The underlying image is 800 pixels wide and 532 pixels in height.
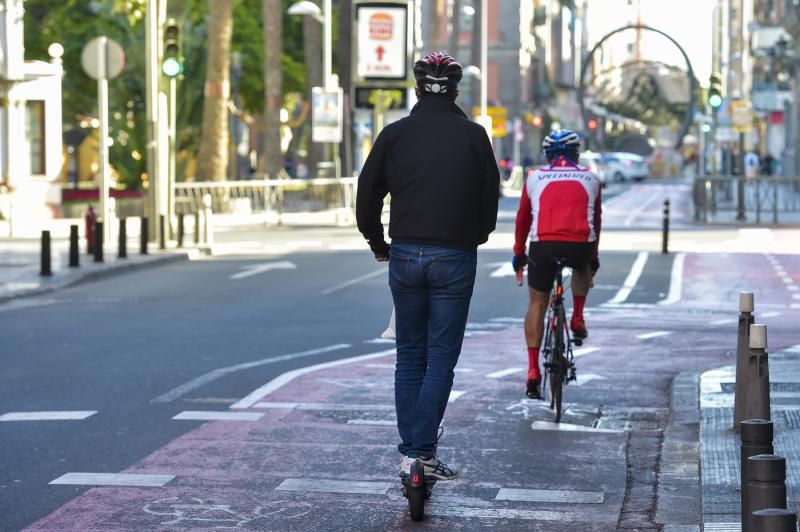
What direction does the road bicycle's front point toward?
away from the camera

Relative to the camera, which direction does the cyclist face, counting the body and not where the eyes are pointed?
away from the camera

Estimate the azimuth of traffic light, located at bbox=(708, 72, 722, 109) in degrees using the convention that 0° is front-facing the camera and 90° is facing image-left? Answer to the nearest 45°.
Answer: approximately 0°

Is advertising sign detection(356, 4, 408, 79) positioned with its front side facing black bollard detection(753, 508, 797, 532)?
yes

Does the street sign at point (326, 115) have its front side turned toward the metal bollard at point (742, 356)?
yes

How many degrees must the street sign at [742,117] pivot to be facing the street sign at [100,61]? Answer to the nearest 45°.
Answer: approximately 45° to its right

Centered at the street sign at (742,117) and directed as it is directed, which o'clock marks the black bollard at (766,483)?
The black bollard is roughly at 12 o'clock from the street sign.
